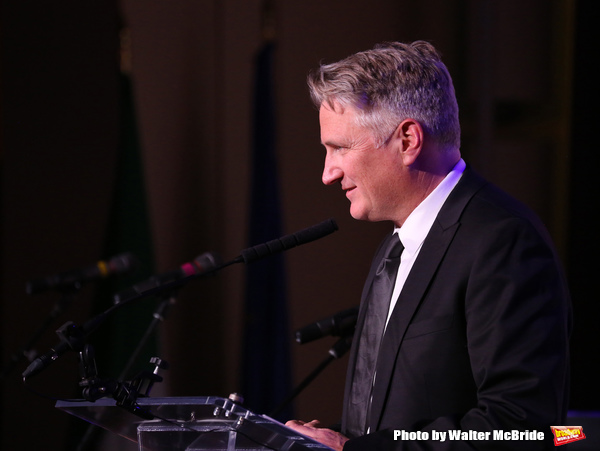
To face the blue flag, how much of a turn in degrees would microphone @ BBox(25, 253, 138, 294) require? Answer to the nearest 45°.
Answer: approximately 45° to its left

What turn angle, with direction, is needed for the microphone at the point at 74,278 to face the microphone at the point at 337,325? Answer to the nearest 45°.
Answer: approximately 45° to its right

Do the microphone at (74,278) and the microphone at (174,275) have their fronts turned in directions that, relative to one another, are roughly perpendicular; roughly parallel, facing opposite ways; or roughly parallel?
roughly parallel

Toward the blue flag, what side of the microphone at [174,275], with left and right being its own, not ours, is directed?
left

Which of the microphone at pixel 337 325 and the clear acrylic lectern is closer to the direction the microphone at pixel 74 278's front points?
the microphone

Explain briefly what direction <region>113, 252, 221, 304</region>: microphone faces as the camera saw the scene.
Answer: facing to the right of the viewer

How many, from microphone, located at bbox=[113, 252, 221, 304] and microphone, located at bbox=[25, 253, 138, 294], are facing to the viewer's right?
2

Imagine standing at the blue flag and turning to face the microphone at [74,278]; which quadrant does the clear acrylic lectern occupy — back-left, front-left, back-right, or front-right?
front-left

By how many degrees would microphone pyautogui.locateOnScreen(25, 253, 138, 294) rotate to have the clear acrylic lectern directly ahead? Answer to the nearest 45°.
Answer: approximately 90° to its right

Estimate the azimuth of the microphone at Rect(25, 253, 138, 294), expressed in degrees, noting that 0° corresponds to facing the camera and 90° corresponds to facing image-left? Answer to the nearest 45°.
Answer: approximately 270°
